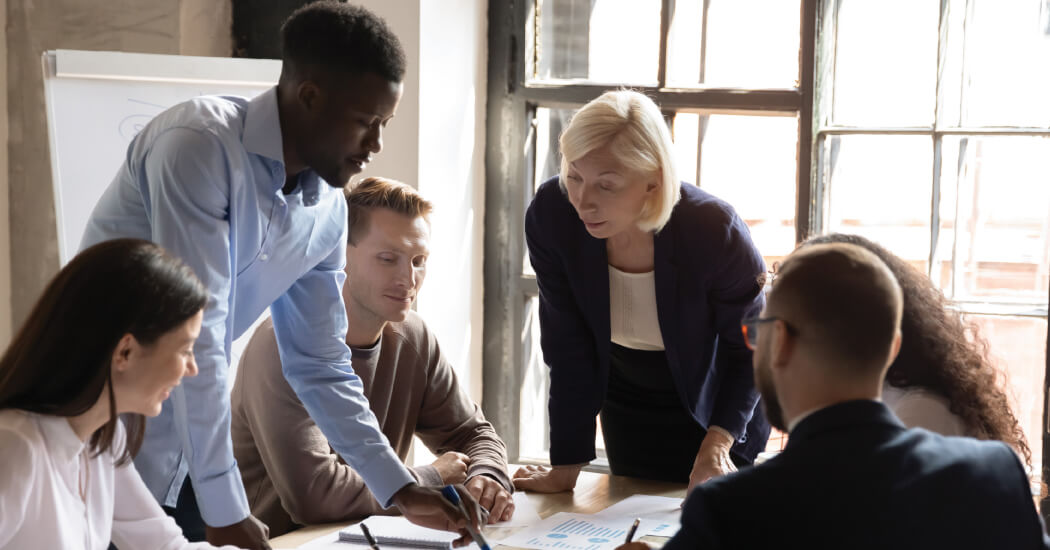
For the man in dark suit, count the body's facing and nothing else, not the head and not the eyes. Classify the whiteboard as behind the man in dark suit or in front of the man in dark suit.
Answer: in front

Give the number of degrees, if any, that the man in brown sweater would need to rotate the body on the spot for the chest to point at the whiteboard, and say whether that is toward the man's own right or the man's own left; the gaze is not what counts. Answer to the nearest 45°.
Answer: approximately 180°

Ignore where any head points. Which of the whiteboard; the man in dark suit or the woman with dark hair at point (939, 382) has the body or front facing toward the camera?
the whiteboard

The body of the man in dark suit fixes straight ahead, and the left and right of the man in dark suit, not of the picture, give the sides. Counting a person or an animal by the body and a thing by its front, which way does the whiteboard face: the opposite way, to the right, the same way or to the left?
the opposite way

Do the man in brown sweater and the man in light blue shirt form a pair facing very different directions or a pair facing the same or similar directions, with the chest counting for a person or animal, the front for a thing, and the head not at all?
same or similar directions

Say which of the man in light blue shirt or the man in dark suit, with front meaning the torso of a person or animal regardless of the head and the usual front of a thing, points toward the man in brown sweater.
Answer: the man in dark suit

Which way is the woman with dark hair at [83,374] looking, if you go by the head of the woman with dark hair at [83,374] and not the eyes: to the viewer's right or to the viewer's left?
to the viewer's right

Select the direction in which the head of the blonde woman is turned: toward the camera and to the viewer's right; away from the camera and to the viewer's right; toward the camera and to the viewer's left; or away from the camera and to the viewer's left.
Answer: toward the camera and to the viewer's left

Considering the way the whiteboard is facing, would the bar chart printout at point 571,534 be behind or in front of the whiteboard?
in front

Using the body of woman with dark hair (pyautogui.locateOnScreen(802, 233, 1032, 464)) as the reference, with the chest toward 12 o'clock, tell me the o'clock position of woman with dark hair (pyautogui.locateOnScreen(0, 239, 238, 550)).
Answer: woman with dark hair (pyautogui.locateOnScreen(0, 239, 238, 550)) is roughly at 11 o'clock from woman with dark hair (pyautogui.locateOnScreen(802, 233, 1032, 464)).

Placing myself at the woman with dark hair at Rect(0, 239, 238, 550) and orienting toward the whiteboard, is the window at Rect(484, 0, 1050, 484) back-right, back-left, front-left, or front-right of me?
front-right

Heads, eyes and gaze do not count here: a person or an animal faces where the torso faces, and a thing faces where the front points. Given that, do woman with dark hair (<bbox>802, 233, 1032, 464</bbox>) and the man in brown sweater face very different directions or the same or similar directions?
very different directions

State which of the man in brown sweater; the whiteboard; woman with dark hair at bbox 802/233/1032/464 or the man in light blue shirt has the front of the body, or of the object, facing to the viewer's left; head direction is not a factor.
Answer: the woman with dark hair

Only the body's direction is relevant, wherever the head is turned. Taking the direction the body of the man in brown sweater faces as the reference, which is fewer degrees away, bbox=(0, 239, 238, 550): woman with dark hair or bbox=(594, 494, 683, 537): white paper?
the white paper

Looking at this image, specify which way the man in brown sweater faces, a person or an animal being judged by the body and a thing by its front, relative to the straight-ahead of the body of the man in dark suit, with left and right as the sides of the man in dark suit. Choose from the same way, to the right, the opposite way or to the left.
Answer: the opposite way

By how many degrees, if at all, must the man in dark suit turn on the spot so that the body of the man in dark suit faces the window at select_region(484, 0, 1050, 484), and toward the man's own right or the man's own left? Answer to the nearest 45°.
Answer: approximately 45° to the man's own right

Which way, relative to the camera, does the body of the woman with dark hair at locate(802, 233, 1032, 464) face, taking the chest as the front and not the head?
to the viewer's left

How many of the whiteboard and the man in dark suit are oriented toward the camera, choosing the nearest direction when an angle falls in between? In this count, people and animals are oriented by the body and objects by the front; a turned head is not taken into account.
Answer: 1

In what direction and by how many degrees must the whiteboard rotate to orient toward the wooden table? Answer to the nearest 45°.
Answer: approximately 45° to its left
